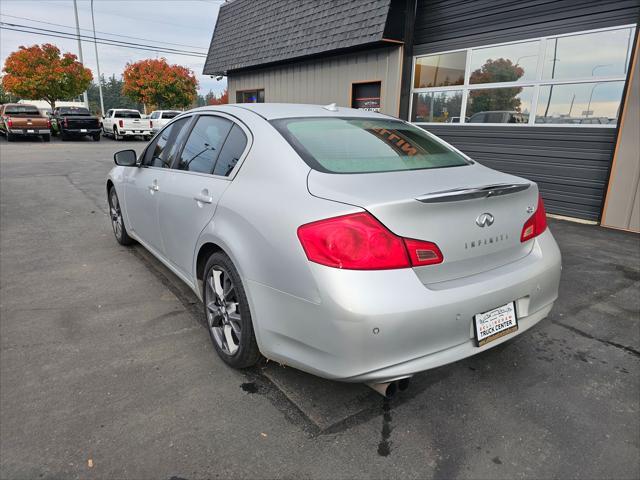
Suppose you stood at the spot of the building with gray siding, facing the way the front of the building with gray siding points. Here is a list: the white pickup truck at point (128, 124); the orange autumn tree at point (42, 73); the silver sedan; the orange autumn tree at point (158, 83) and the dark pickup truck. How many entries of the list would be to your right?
4

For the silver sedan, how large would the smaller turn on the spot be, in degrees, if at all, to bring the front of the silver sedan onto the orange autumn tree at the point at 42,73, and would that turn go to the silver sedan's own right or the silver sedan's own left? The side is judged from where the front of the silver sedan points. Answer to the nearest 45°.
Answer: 0° — it already faces it

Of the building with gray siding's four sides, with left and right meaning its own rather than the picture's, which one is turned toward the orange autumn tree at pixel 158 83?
right

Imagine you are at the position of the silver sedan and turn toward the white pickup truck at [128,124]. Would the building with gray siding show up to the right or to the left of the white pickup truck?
right

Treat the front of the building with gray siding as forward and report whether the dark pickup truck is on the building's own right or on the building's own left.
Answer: on the building's own right

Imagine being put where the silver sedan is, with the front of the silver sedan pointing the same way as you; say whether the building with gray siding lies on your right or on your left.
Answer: on your right

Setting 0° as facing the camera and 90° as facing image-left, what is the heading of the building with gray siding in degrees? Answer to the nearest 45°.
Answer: approximately 45°

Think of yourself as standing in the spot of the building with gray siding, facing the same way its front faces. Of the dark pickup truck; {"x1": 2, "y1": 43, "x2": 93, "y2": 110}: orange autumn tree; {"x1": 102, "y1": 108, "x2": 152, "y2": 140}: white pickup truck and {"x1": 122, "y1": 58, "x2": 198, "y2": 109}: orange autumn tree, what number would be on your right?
4

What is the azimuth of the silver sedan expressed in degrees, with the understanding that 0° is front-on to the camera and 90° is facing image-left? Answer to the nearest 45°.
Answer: approximately 135°

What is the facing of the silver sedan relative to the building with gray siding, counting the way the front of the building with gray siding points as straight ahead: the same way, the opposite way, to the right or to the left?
to the right
